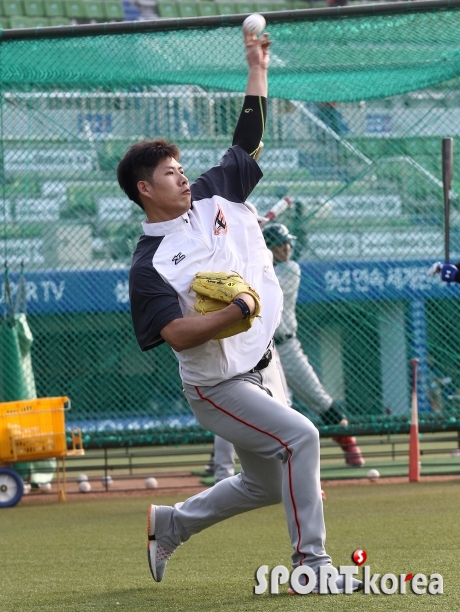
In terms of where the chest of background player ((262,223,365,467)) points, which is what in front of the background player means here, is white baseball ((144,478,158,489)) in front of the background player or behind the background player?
behind

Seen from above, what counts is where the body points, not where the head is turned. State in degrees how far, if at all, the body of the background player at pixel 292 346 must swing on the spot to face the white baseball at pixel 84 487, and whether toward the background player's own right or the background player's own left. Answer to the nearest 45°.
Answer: approximately 135° to the background player's own right

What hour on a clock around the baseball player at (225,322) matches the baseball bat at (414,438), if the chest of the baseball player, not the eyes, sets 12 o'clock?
The baseball bat is roughly at 8 o'clock from the baseball player.

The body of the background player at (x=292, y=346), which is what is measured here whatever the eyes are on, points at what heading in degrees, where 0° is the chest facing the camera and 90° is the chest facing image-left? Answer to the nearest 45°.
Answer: approximately 315°

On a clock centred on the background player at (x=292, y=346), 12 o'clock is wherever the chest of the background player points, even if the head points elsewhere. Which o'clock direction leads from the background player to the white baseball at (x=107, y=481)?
The white baseball is roughly at 5 o'clock from the background player.
